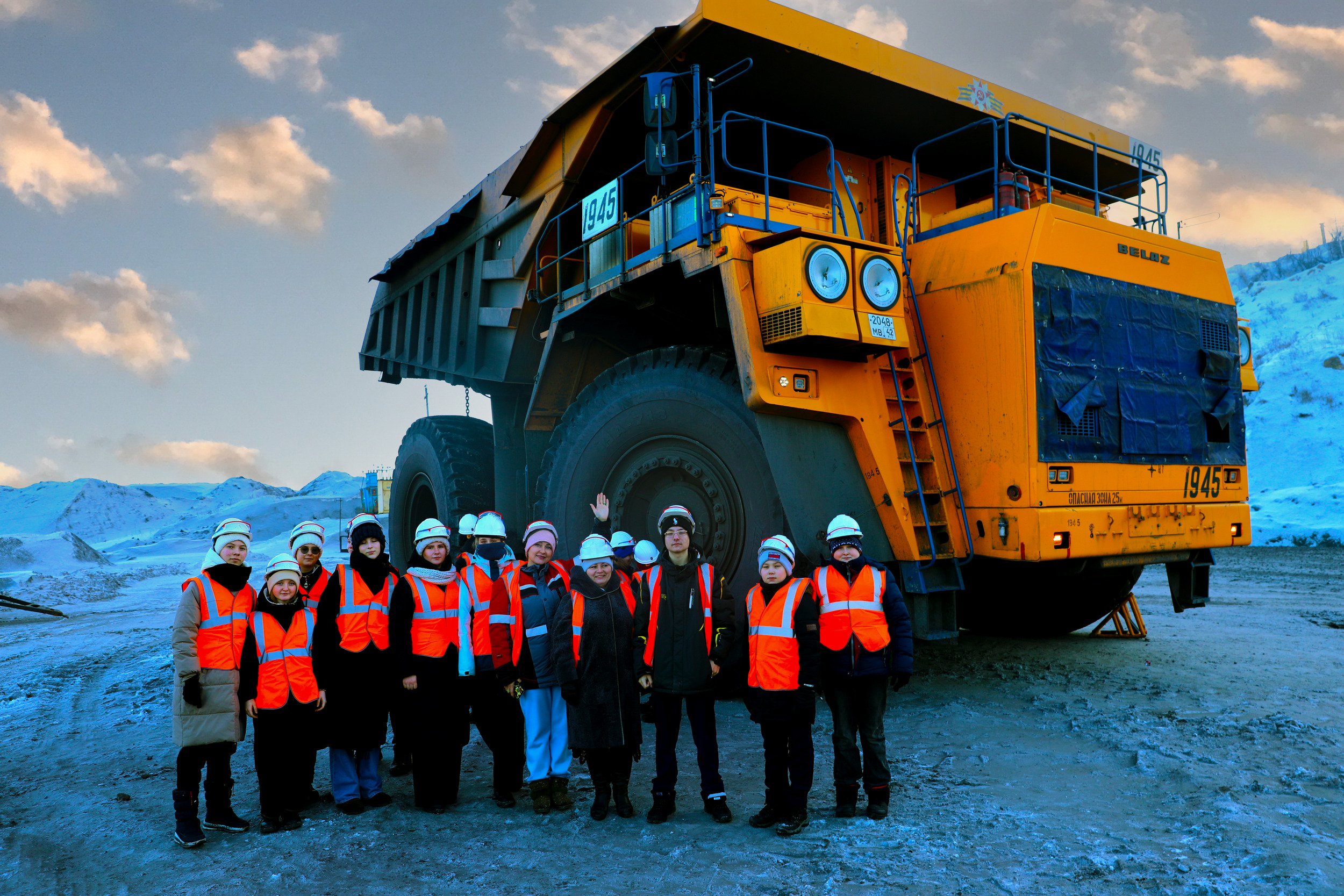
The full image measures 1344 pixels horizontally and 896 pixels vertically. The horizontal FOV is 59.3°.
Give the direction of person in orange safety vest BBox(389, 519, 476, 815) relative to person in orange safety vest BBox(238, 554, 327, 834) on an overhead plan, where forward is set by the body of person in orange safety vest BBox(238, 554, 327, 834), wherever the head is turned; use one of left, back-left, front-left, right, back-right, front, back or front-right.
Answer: left

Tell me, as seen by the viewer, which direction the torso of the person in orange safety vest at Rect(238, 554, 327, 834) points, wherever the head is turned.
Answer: toward the camera

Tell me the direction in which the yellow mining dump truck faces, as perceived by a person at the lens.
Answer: facing the viewer and to the right of the viewer

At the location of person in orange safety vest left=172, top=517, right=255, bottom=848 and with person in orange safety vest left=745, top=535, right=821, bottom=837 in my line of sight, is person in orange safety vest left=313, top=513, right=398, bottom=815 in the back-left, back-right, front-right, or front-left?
front-left

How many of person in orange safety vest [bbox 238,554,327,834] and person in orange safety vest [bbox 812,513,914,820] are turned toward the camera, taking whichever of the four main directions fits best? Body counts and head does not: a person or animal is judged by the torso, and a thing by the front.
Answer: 2

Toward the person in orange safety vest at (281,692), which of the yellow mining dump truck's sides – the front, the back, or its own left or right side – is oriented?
right

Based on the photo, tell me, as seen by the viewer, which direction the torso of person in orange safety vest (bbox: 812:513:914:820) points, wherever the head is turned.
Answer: toward the camera
